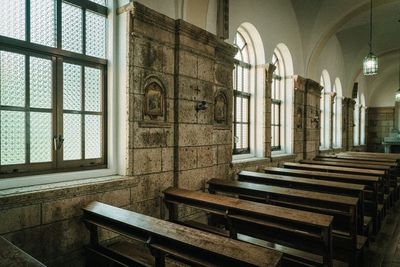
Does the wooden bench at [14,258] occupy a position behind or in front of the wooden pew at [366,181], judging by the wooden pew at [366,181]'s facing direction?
behind

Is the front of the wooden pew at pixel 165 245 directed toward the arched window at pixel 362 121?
yes

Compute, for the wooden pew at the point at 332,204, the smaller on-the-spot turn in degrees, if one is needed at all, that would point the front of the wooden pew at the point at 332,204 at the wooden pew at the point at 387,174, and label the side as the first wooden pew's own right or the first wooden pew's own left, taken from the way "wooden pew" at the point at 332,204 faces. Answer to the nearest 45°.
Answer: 0° — it already faces it

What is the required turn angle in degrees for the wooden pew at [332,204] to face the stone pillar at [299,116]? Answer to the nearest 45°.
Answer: approximately 45° to its left

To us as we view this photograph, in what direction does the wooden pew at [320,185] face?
facing away from the viewer and to the right of the viewer

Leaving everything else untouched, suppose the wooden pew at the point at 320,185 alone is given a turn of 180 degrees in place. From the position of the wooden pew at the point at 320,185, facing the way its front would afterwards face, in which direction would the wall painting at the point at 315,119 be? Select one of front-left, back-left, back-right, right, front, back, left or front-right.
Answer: back-right

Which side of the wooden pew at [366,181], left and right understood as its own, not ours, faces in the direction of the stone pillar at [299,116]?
front

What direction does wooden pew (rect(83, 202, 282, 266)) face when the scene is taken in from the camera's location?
facing away from the viewer and to the right of the viewer

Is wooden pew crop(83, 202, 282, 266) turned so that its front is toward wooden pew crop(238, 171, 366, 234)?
yes

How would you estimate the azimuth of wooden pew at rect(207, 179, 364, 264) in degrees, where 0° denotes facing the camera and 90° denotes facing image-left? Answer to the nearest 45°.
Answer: approximately 225°

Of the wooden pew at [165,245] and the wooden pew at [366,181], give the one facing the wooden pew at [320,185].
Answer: the wooden pew at [165,245]

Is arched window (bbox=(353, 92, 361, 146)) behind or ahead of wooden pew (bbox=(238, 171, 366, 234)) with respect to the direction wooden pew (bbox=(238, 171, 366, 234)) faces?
ahead

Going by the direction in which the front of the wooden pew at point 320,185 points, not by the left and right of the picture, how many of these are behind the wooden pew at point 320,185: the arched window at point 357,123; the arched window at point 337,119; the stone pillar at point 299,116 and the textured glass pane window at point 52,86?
1

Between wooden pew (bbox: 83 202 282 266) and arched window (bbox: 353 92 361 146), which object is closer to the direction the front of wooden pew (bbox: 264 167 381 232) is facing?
the arched window

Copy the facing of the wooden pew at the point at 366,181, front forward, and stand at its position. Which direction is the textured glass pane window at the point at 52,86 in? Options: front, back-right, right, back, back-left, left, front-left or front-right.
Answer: back
